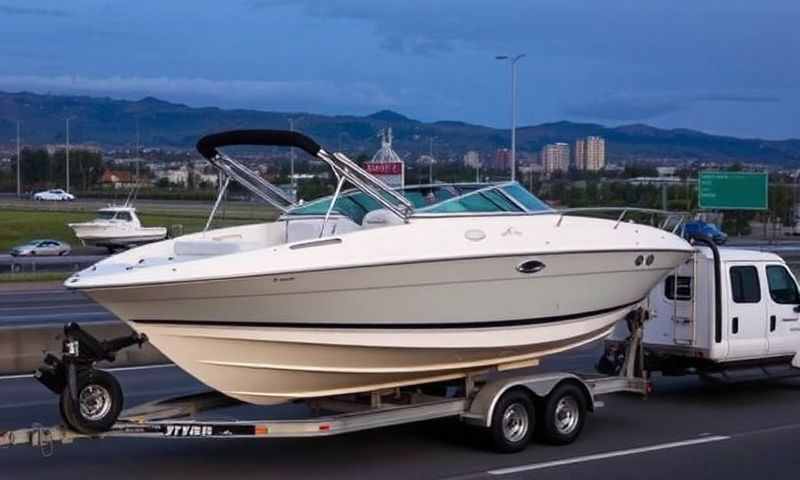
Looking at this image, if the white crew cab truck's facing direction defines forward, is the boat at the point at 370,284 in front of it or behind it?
behind

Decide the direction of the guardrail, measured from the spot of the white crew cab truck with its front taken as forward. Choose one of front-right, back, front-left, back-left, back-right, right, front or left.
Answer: left

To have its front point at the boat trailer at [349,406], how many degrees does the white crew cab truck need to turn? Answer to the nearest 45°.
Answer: approximately 180°

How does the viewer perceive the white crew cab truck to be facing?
facing away from the viewer and to the right of the viewer

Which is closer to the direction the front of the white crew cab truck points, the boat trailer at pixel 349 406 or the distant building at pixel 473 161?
the distant building
